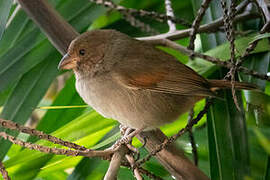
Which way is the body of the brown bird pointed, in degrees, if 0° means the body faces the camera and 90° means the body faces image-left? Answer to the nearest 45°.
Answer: approximately 90°

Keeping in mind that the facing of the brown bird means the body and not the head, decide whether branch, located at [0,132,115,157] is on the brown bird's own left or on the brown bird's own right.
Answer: on the brown bird's own left

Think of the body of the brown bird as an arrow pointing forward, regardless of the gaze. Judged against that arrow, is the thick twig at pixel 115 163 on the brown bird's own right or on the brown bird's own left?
on the brown bird's own left

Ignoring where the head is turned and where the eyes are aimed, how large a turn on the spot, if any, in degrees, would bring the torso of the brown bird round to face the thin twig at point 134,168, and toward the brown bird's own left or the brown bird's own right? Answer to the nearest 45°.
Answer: approximately 90° to the brown bird's own left

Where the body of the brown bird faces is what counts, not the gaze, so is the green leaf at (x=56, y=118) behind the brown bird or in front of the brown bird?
in front
